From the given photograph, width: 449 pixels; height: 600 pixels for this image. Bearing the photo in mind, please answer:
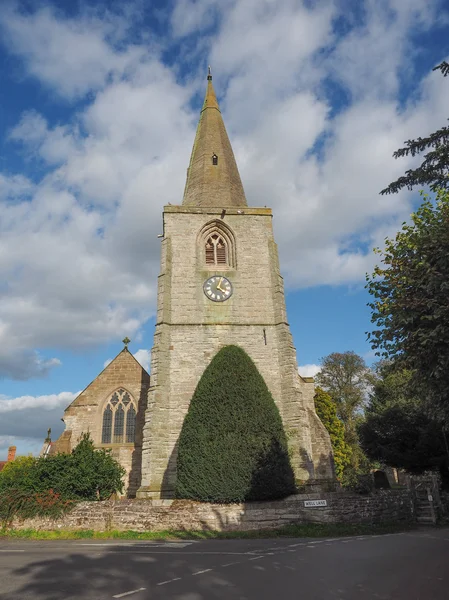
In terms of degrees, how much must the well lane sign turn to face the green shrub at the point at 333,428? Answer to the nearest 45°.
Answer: approximately 180°

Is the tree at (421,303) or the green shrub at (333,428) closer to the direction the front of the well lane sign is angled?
the tree

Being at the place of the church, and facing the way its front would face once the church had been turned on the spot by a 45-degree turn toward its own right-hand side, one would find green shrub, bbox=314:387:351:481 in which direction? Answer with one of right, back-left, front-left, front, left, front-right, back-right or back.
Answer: back

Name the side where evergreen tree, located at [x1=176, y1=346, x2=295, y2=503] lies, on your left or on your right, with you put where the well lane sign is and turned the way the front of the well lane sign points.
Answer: on your right

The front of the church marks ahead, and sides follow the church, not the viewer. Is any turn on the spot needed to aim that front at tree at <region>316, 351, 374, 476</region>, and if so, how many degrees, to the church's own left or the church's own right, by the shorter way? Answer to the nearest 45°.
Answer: approximately 135° to the church's own left

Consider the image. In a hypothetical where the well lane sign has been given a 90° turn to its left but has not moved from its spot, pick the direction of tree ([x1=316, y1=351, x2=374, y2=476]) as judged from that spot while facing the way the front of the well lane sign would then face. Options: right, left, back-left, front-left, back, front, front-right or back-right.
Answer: left

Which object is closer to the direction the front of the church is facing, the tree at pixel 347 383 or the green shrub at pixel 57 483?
the green shrub

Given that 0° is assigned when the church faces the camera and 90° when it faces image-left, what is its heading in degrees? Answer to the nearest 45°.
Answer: approximately 0°

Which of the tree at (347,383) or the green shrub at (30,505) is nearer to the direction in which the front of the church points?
the green shrub

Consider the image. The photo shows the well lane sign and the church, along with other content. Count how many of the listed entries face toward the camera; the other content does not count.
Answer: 2
